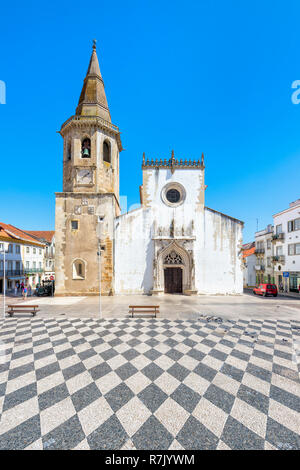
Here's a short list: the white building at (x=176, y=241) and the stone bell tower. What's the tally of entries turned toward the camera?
2

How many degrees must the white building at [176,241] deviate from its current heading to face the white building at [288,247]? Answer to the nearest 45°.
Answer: approximately 135° to its left

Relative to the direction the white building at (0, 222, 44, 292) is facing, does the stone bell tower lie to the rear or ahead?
ahead

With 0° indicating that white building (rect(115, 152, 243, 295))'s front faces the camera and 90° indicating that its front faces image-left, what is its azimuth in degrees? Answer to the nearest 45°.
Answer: approximately 0°

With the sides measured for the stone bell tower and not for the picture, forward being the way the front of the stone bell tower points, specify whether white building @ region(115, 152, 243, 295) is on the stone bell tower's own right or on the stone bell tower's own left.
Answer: on the stone bell tower's own left
